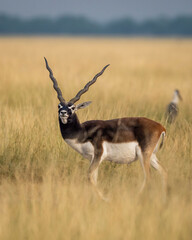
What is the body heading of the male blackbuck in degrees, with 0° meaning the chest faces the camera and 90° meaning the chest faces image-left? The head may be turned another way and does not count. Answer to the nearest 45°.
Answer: approximately 90°
